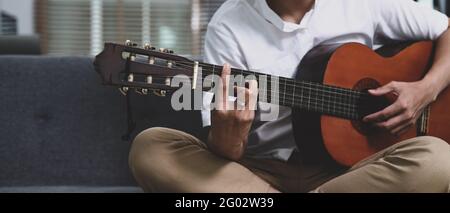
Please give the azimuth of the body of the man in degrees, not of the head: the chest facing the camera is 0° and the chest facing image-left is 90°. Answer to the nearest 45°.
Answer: approximately 0°
